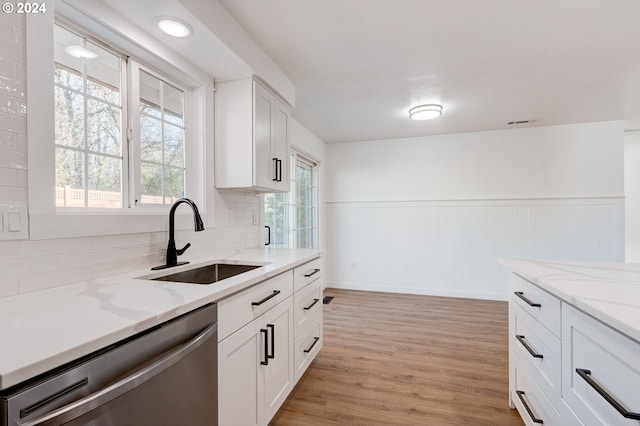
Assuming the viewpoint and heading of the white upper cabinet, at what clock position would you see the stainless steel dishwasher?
The stainless steel dishwasher is roughly at 2 o'clock from the white upper cabinet.

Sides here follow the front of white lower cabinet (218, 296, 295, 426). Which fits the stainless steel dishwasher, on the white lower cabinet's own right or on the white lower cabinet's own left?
on the white lower cabinet's own right

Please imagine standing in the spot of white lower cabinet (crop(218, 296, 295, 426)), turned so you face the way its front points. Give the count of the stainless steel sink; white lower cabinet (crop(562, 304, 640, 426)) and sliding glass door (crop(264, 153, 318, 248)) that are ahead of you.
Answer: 1

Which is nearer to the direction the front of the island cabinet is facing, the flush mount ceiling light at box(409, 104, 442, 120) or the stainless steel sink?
the stainless steel sink

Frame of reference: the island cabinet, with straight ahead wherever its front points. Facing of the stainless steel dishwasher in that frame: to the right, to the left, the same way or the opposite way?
the opposite way

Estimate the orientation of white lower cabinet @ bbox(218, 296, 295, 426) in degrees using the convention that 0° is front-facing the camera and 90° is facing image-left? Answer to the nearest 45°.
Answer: approximately 315°

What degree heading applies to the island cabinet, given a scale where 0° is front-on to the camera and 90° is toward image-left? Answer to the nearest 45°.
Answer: approximately 45°

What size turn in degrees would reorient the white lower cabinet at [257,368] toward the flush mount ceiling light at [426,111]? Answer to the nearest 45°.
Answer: approximately 90° to its left

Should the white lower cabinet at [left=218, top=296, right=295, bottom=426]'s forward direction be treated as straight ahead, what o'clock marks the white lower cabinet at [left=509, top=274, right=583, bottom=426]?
the white lower cabinet at [left=509, top=274, right=583, bottom=426] is roughly at 11 o'clock from the white lower cabinet at [left=218, top=296, right=295, bottom=426].

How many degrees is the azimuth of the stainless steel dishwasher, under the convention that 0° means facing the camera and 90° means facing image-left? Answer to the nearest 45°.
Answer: approximately 315°

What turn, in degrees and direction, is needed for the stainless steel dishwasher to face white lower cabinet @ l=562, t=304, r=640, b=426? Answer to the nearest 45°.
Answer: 0° — it already faces it
